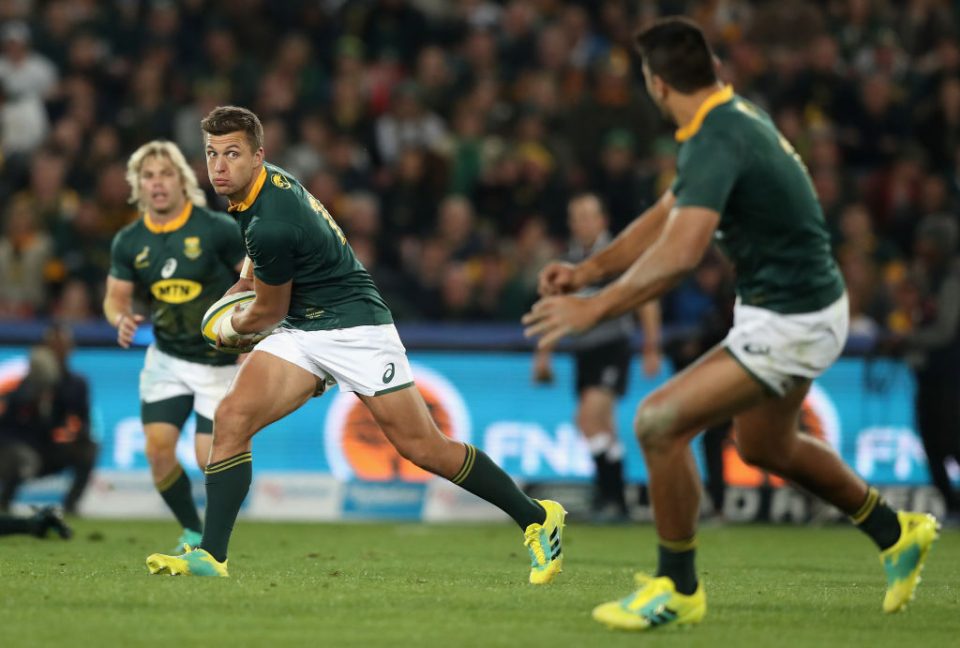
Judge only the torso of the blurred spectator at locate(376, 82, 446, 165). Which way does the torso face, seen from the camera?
toward the camera

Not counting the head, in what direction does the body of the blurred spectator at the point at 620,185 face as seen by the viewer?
toward the camera

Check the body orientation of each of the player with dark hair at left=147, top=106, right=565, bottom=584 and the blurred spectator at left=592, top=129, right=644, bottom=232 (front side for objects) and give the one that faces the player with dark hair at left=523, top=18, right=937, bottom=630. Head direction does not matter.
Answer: the blurred spectator

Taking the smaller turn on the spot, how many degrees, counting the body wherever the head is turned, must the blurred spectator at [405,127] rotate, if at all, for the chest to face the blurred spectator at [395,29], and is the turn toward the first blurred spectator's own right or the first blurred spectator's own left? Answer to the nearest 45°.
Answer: approximately 180°

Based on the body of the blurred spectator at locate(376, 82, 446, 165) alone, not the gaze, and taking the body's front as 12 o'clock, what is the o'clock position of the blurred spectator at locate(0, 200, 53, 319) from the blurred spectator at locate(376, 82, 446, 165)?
the blurred spectator at locate(0, 200, 53, 319) is roughly at 2 o'clock from the blurred spectator at locate(376, 82, 446, 165).

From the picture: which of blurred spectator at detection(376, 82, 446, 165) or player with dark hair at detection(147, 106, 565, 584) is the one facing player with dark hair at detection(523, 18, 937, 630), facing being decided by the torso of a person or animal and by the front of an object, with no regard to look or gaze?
the blurred spectator

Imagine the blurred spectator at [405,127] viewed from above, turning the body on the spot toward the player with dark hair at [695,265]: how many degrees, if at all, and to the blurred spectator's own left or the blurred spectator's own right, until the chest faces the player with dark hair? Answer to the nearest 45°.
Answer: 0° — they already face them

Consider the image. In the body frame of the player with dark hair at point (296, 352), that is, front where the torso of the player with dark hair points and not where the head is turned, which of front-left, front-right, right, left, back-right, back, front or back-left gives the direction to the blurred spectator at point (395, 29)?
right

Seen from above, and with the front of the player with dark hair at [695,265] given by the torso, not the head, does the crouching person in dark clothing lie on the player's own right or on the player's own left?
on the player's own right

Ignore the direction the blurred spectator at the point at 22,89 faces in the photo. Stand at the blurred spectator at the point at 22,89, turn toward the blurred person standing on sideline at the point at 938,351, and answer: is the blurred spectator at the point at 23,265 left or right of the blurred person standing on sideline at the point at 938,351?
right

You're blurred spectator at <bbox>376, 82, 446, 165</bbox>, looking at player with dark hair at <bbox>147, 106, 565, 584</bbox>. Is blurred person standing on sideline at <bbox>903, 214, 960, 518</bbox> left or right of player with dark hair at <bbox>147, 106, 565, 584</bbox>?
left

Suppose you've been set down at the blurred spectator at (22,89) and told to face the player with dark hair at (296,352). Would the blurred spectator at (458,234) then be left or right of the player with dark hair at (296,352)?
left
